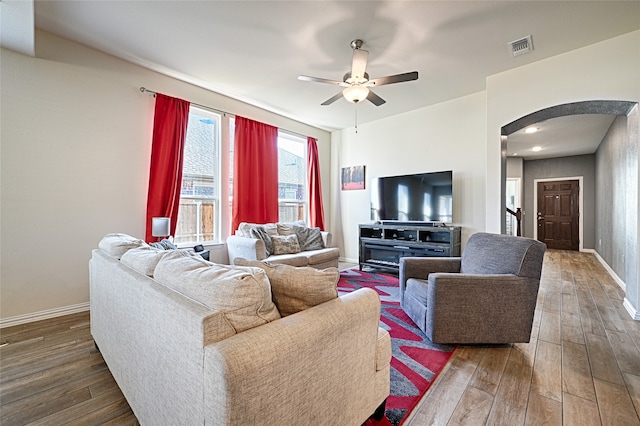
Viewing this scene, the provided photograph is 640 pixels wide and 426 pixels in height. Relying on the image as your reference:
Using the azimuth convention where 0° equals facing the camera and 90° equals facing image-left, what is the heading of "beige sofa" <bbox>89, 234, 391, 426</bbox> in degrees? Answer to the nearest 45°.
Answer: approximately 225°

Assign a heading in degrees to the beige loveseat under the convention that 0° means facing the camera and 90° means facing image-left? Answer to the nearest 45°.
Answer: approximately 315°

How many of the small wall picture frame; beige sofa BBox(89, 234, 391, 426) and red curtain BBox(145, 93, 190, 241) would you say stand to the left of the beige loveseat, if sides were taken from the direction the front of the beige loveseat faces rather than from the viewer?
1

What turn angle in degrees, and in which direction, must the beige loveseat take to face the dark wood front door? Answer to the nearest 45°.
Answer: approximately 45° to its left

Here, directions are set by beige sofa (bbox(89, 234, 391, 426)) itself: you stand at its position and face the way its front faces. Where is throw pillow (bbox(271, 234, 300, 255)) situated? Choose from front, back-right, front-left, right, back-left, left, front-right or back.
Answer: front-left

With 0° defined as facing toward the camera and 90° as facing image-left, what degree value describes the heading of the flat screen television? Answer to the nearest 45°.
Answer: approximately 45°

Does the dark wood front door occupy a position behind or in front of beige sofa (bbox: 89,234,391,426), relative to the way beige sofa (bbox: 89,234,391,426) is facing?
in front

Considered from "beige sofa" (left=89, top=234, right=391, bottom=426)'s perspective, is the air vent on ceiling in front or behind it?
in front

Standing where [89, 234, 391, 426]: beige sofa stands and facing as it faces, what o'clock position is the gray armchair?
The gray armchair is roughly at 1 o'clock from the beige sofa.
